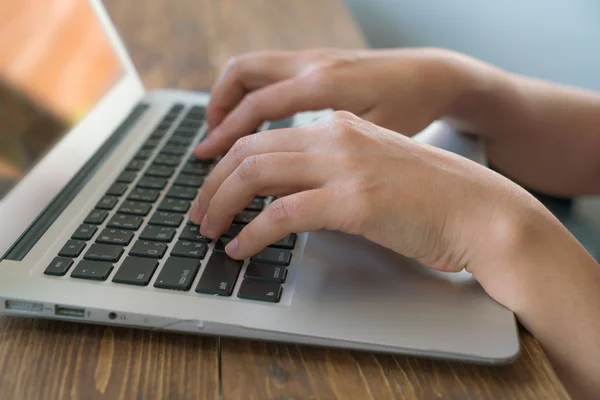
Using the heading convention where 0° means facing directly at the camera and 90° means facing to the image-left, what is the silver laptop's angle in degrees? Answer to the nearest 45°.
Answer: approximately 270°
